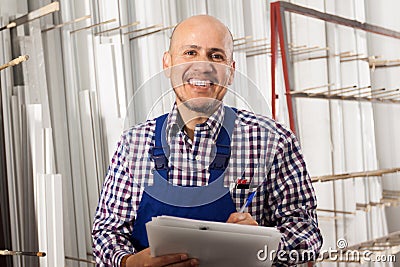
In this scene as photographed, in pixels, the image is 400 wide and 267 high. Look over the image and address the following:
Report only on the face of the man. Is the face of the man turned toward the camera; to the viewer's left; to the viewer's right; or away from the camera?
toward the camera

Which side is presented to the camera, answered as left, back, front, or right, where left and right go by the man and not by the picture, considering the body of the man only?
front
